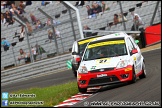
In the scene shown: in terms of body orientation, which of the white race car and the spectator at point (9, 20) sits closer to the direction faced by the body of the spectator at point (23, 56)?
the white race car

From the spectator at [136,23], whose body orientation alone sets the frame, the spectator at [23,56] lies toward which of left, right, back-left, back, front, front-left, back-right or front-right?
front-right

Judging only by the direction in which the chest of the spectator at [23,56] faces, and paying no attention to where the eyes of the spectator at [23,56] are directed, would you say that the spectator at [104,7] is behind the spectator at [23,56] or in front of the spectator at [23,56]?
behind

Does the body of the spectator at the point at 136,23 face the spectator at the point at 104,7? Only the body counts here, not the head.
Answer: no

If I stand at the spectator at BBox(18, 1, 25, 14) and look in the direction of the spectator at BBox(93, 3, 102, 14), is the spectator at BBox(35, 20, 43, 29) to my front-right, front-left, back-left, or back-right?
front-right

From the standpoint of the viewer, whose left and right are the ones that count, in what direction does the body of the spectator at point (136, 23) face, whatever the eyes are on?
facing the viewer and to the left of the viewer

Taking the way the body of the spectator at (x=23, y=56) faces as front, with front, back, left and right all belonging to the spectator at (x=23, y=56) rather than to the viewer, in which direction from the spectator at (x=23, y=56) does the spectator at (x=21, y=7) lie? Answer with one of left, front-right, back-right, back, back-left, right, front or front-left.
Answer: back-right

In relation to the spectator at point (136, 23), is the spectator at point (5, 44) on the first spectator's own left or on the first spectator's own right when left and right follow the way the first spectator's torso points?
on the first spectator's own right

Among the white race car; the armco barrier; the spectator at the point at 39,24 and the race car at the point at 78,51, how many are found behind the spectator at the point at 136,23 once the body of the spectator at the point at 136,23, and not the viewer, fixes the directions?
0

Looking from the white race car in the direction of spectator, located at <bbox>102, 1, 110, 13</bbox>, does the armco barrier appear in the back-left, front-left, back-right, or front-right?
front-left

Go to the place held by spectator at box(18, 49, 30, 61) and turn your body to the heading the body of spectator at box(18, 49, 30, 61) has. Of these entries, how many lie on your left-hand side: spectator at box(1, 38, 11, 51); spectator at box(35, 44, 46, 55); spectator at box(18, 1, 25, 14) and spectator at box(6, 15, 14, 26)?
1

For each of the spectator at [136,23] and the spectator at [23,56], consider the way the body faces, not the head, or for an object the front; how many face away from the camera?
0

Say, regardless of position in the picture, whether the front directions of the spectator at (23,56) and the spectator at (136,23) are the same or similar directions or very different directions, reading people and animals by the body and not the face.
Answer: same or similar directions
